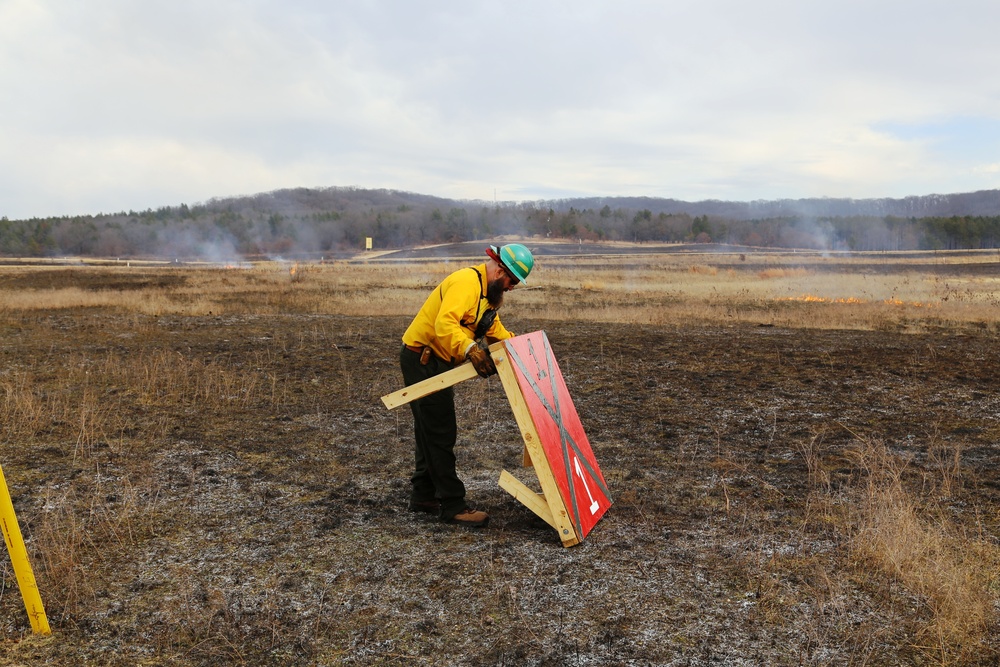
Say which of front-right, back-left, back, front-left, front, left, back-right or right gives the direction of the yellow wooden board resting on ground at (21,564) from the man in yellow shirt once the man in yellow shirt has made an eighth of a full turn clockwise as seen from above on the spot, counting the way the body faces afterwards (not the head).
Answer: right

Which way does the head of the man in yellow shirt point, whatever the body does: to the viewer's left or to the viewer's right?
to the viewer's right

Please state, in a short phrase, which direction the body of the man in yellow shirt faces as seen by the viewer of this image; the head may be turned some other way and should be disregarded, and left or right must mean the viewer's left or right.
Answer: facing to the right of the viewer
